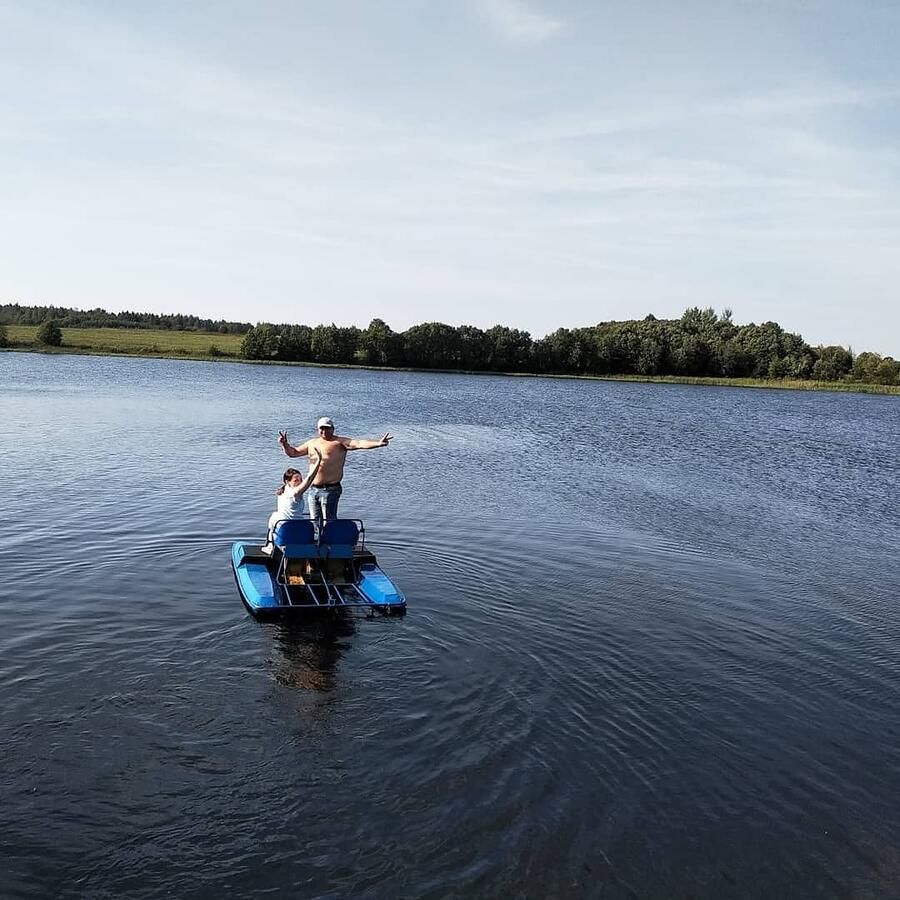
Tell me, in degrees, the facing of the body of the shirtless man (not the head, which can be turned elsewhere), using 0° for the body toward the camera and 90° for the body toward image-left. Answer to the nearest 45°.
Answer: approximately 0°

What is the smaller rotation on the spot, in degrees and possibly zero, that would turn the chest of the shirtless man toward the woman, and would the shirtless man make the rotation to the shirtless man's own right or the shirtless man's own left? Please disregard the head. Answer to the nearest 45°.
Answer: approximately 90° to the shirtless man's own right
